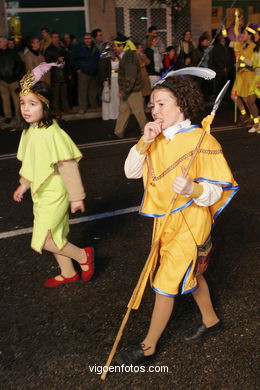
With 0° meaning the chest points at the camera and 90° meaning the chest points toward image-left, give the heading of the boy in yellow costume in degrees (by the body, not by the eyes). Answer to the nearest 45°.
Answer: approximately 45°

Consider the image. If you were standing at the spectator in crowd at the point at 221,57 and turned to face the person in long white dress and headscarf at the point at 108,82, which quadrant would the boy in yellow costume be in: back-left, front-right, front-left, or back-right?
front-left

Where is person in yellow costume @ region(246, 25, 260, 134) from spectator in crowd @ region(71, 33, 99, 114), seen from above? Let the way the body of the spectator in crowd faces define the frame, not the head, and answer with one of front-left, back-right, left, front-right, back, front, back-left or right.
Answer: front-left

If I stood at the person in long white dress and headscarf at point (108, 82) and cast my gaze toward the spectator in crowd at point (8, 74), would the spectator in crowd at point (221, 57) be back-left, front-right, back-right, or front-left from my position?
back-right

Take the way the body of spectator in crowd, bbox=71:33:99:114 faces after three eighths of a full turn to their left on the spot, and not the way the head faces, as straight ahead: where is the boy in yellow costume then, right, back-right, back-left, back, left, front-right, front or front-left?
back-right

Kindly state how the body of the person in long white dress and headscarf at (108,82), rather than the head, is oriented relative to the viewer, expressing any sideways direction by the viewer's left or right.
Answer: facing the viewer and to the right of the viewer

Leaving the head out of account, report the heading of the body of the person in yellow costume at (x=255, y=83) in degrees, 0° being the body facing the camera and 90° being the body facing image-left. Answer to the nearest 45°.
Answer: approximately 45°

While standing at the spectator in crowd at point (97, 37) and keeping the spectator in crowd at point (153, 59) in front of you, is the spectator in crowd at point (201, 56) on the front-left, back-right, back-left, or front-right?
front-left

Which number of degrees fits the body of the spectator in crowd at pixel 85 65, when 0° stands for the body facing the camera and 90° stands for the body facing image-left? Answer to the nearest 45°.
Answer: approximately 0°

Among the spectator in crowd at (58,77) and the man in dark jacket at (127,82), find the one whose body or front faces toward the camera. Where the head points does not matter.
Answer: the spectator in crowd

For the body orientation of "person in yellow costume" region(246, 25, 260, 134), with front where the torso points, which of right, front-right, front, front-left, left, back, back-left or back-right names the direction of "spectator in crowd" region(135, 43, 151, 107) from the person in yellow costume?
right

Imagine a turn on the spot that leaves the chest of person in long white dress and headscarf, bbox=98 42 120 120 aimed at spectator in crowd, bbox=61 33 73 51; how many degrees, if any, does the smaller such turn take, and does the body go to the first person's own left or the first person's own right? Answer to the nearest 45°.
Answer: approximately 180°

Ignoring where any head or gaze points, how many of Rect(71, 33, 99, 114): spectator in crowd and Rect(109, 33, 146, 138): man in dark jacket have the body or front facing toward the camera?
1
